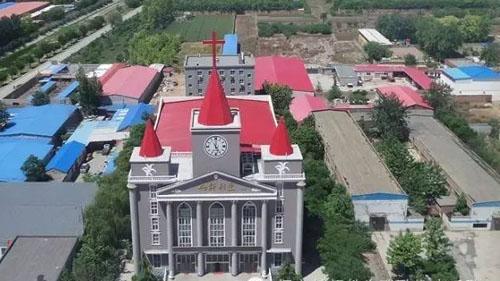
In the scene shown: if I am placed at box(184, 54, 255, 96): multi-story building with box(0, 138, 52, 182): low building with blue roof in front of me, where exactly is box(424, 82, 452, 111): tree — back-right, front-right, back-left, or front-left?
back-left

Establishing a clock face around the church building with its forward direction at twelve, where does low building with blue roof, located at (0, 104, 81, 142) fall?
The low building with blue roof is roughly at 5 o'clock from the church building.

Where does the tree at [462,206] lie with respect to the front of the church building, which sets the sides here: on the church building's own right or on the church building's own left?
on the church building's own left

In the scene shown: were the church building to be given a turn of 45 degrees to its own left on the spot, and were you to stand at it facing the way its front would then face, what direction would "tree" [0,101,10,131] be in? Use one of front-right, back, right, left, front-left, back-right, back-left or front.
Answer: back

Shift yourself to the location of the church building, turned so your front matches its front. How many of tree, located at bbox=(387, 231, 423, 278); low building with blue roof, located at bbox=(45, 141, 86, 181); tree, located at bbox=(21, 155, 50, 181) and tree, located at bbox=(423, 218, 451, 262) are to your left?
2

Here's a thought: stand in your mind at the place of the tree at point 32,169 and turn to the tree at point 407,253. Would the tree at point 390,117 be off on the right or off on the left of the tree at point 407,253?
left

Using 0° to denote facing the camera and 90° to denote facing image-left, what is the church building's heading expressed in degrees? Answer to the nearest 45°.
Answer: approximately 0°

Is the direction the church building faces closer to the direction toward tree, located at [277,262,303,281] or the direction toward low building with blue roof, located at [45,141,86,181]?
the tree

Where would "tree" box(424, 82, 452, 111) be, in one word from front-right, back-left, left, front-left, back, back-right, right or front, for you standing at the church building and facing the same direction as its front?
back-left

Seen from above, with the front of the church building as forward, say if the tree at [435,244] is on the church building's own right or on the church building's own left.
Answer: on the church building's own left

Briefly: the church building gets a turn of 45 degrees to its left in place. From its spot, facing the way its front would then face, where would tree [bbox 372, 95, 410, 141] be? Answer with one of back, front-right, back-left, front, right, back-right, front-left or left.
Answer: left

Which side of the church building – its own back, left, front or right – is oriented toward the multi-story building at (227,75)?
back

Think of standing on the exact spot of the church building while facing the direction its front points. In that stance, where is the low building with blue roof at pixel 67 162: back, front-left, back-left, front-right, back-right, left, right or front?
back-right
